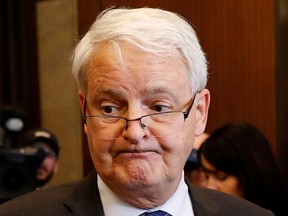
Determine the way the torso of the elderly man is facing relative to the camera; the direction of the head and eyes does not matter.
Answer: toward the camera

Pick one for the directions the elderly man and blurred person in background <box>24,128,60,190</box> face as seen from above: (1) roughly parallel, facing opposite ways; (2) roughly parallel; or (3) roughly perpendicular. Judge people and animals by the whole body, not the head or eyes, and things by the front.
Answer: roughly parallel

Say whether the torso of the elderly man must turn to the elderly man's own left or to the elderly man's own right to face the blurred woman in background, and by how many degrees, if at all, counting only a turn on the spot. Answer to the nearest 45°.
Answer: approximately 135° to the elderly man's own left

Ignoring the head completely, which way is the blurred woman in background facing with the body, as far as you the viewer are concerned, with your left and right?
facing the viewer and to the left of the viewer

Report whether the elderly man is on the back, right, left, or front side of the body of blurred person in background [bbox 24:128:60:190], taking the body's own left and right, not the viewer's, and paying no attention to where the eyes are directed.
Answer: front

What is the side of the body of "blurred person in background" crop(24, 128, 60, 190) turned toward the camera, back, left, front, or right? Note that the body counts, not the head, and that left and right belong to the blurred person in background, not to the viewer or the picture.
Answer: front

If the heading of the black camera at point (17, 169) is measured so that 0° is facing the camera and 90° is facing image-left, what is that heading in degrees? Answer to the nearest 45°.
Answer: approximately 0°

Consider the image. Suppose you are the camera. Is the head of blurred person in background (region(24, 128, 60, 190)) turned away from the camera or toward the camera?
toward the camera

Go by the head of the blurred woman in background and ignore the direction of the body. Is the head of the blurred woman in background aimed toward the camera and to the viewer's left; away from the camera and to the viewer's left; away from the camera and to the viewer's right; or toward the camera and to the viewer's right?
toward the camera and to the viewer's left

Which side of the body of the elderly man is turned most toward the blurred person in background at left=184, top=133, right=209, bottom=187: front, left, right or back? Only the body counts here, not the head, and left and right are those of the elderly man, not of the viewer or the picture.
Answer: back

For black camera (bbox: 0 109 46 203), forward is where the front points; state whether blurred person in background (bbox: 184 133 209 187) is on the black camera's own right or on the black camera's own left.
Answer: on the black camera's own left
